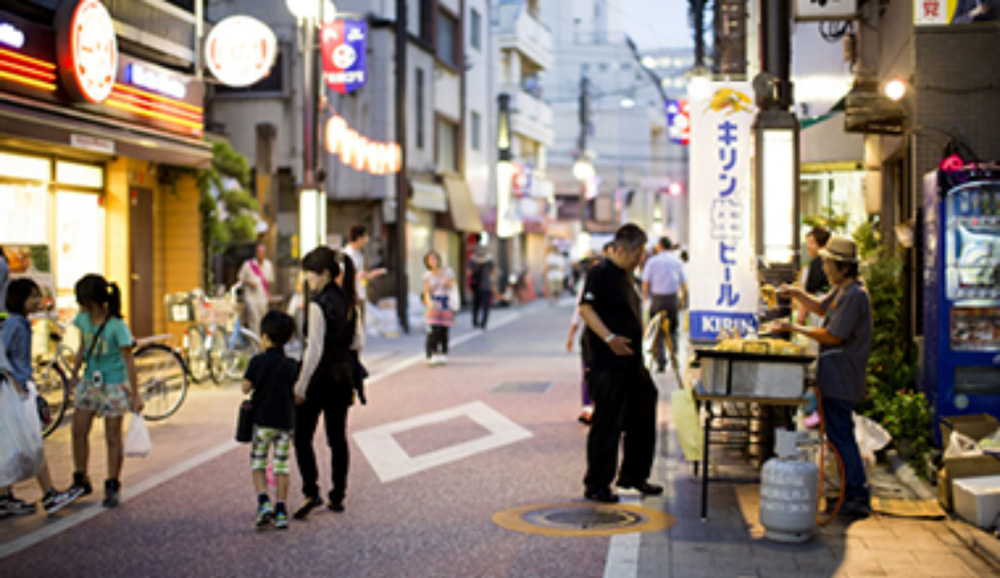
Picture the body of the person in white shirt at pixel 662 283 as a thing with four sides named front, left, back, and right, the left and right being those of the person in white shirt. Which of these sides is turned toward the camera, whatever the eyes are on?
back

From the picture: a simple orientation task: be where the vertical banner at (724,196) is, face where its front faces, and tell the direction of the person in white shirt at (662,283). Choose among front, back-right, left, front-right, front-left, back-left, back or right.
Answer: back

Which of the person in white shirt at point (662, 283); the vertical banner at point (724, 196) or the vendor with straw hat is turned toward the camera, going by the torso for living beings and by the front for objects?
the vertical banner

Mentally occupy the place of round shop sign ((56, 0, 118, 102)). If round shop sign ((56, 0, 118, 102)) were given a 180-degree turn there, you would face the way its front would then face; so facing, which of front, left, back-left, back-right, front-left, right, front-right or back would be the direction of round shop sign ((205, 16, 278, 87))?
right

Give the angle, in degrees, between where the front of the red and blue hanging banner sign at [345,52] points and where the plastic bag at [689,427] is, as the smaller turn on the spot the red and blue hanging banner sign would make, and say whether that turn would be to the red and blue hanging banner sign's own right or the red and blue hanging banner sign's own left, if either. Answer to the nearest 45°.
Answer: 0° — it already faces it

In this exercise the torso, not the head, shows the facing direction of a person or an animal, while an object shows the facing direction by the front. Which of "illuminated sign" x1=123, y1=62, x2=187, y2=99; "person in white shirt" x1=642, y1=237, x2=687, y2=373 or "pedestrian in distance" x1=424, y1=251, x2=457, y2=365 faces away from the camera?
the person in white shirt

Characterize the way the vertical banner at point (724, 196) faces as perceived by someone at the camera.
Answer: facing the viewer

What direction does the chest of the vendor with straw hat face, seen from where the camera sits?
to the viewer's left

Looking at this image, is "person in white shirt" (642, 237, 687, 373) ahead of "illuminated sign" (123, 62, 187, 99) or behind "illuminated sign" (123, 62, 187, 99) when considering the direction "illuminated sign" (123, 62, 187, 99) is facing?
ahead

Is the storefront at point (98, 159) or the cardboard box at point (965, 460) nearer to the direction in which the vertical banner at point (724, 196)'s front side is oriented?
the cardboard box

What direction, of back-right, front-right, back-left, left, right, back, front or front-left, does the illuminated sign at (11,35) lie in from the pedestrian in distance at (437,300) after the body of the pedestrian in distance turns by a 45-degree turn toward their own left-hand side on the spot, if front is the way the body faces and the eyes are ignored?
right

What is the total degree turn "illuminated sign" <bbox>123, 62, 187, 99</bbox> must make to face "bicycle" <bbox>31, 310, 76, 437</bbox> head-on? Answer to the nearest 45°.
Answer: approximately 45° to its right
